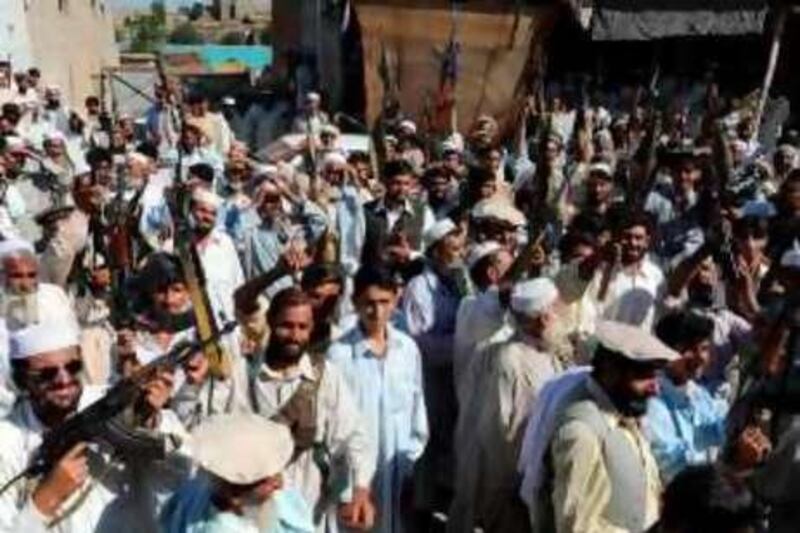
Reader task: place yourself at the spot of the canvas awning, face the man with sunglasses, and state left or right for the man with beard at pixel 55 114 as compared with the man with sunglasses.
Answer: right

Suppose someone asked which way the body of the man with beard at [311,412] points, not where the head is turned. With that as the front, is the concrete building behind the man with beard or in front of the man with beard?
behind

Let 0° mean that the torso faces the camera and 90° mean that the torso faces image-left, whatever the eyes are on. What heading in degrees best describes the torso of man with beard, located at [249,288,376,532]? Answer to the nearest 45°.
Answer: approximately 0°

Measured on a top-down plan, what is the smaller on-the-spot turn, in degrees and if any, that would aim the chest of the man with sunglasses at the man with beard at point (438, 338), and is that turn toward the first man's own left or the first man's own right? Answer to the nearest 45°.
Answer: approximately 90° to the first man's own left

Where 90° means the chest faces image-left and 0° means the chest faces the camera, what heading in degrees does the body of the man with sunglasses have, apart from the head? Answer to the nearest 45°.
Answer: approximately 315°

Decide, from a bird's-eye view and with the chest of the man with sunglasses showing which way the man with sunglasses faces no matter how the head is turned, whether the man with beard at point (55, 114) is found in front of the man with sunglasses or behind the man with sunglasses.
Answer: behind

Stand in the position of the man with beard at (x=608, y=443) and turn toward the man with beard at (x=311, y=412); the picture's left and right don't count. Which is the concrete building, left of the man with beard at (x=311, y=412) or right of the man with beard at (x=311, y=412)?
right
